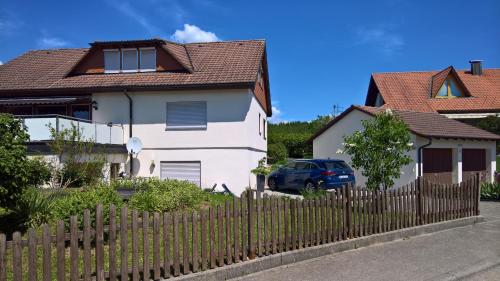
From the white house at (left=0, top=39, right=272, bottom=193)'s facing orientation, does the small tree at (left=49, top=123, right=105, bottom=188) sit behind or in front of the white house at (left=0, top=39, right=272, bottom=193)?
in front

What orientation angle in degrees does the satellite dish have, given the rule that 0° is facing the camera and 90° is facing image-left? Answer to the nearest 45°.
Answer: approximately 0°

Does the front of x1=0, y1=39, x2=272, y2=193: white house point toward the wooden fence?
yes

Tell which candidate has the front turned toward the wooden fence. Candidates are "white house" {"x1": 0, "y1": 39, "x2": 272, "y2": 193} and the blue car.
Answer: the white house

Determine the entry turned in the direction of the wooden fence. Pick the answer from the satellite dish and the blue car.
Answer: the satellite dish

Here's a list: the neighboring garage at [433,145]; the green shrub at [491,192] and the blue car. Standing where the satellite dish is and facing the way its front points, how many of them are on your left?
3

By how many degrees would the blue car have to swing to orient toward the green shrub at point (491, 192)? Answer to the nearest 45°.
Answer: approximately 135° to its right

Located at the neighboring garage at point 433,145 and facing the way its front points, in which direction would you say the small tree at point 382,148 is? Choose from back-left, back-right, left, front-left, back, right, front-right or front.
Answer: front-right

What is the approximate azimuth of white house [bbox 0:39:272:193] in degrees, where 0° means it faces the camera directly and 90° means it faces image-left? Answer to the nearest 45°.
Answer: approximately 0°

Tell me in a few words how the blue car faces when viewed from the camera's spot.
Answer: facing away from the viewer and to the left of the viewer

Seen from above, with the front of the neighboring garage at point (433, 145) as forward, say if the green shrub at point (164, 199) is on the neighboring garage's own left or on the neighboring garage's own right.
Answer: on the neighboring garage's own right
